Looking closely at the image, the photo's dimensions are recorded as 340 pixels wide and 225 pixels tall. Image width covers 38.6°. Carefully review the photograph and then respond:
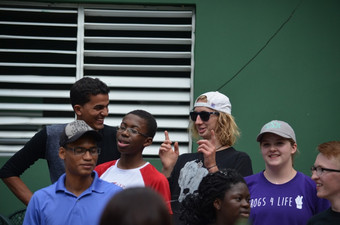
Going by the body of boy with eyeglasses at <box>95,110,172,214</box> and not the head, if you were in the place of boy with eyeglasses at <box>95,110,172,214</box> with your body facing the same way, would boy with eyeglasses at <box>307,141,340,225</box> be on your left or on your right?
on your left

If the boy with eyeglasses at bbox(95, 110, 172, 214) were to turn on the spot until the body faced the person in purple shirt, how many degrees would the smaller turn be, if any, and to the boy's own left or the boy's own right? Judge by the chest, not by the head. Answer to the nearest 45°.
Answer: approximately 135° to the boy's own left

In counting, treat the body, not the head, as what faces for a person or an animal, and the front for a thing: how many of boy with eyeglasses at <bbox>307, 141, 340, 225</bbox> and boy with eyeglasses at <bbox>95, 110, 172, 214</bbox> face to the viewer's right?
0

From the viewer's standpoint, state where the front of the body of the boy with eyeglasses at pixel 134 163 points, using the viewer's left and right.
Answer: facing the viewer and to the left of the viewer

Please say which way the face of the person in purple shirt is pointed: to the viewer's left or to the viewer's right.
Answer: to the viewer's left

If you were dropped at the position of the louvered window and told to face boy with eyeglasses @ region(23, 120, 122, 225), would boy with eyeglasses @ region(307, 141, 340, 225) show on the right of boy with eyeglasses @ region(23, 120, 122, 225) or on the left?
left

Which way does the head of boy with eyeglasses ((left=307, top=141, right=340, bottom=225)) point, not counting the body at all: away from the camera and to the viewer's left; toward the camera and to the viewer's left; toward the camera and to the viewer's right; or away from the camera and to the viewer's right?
toward the camera and to the viewer's left

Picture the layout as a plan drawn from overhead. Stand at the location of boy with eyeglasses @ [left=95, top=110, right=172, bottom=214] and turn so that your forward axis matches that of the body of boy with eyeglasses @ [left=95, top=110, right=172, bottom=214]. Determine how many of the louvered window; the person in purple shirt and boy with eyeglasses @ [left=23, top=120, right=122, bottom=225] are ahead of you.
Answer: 1

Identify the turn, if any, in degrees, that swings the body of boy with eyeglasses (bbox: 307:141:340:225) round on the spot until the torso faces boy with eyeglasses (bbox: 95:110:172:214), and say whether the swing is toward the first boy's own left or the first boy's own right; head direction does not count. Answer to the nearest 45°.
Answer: approximately 45° to the first boy's own right

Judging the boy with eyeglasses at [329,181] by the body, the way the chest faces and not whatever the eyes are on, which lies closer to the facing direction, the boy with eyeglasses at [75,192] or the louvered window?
the boy with eyeglasses
